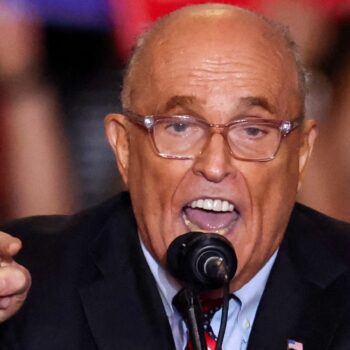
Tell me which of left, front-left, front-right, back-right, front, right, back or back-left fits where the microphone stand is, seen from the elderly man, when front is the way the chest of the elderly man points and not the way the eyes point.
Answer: front

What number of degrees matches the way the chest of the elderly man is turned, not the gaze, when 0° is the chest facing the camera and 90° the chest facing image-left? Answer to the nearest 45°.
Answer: approximately 0°
